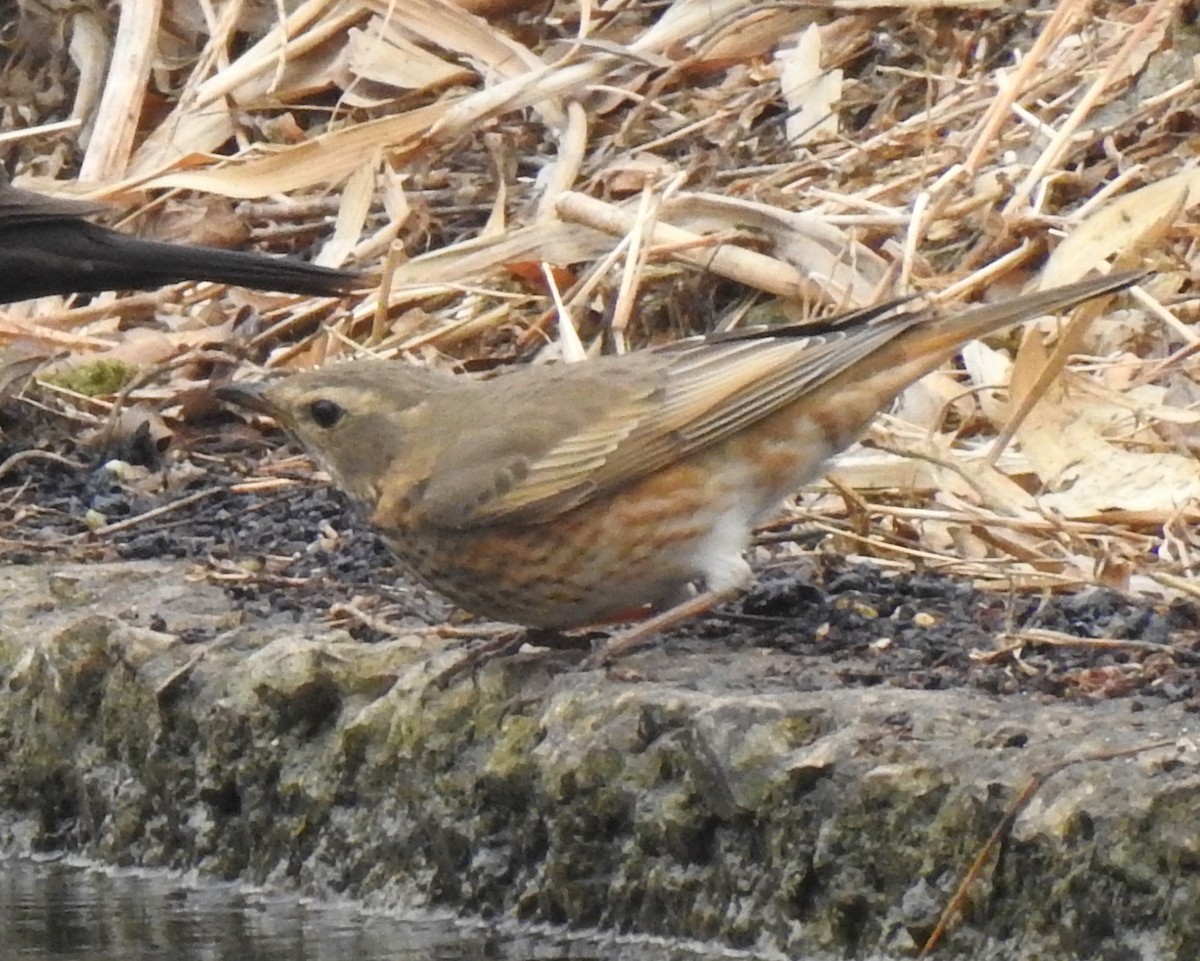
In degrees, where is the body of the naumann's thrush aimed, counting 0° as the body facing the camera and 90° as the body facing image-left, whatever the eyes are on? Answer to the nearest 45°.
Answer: approximately 90°
